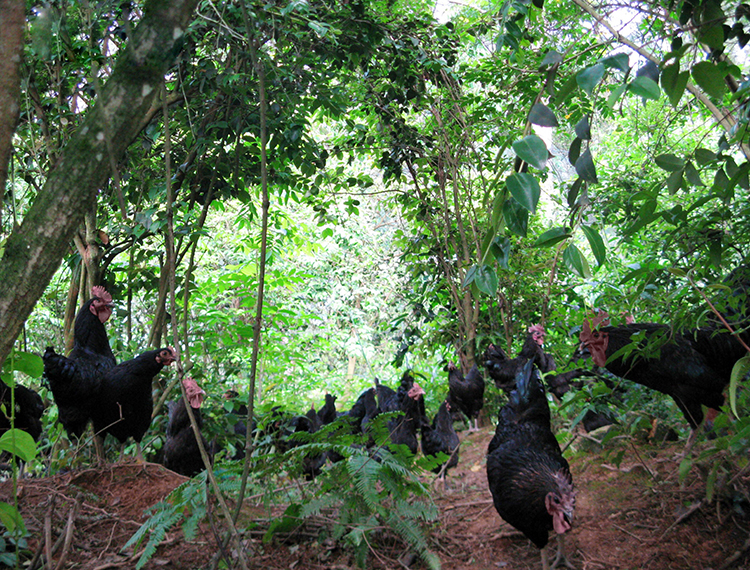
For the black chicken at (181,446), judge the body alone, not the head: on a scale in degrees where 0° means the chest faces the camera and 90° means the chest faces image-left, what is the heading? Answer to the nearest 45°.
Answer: approximately 315°

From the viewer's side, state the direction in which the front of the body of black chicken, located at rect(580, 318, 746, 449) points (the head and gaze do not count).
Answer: to the viewer's left

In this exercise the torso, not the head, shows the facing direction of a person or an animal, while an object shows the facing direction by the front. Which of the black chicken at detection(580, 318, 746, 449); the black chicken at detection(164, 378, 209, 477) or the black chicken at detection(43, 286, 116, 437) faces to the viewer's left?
the black chicken at detection(580, 318, 746, 449)

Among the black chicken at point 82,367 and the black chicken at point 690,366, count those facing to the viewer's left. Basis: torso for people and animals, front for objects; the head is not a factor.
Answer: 1

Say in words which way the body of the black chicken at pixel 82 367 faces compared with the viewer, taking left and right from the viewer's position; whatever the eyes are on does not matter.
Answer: facing to the right of the viewer

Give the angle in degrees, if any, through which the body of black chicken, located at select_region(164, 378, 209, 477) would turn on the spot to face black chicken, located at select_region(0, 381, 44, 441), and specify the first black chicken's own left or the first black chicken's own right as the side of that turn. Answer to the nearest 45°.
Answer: approximately 135° to the first black chicken's own right
